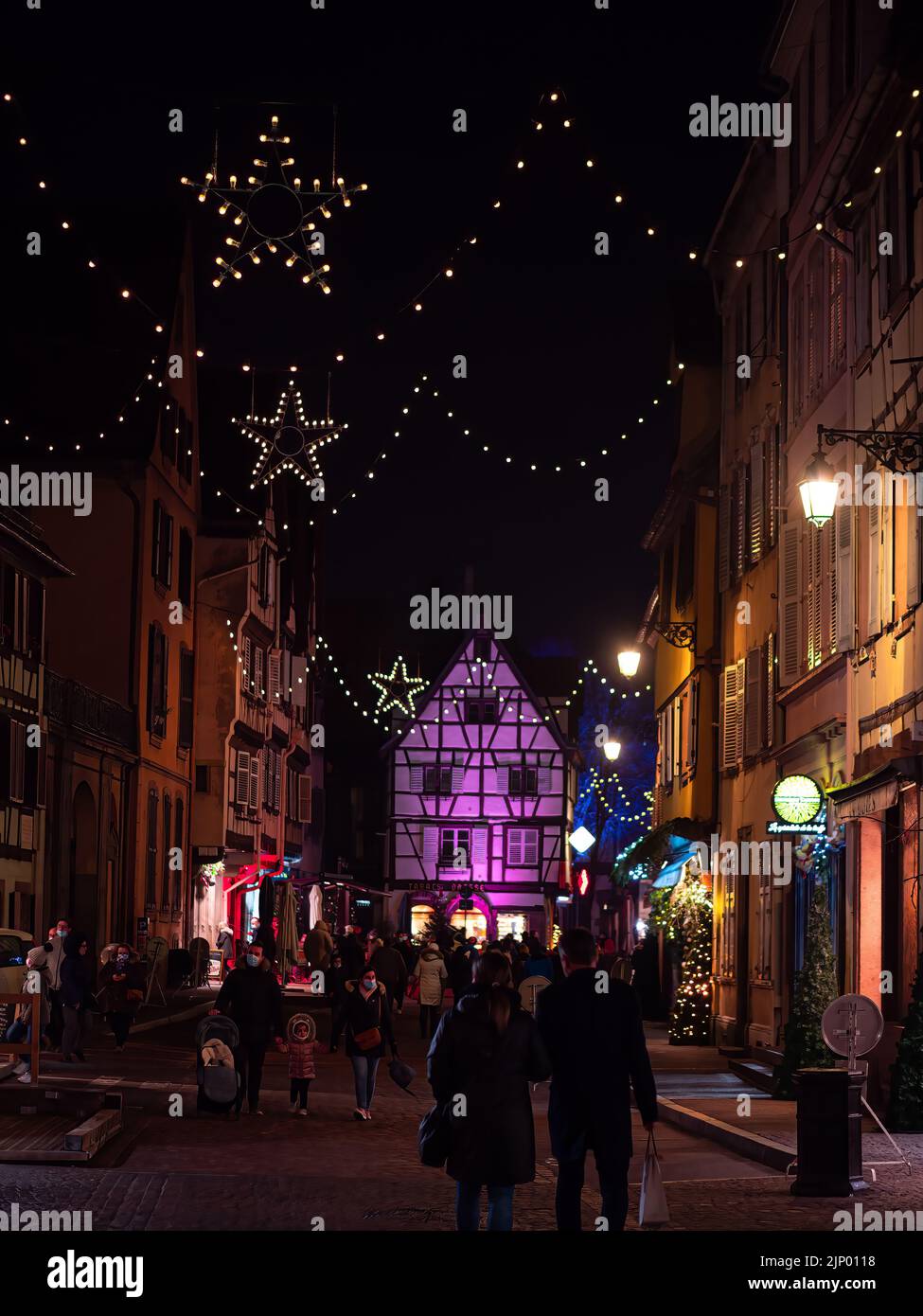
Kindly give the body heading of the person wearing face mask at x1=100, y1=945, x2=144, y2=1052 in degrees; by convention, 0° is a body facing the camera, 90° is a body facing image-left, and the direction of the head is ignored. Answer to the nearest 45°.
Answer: approximately 0°

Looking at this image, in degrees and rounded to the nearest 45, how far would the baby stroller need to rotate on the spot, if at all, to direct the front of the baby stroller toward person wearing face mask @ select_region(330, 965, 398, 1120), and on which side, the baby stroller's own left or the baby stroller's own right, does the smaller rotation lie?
approximately 90° to the baby stroller's own left

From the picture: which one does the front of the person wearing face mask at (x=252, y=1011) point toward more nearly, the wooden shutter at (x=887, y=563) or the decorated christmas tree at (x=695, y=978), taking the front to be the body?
the wooden shutter

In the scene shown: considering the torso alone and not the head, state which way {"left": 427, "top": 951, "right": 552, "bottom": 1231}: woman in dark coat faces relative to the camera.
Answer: away from the camera

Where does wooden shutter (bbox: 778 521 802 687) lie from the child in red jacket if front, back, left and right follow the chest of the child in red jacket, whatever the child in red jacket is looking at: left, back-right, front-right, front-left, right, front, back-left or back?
back-left

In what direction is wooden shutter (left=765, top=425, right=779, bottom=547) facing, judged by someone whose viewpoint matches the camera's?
facing to the left of the viewer

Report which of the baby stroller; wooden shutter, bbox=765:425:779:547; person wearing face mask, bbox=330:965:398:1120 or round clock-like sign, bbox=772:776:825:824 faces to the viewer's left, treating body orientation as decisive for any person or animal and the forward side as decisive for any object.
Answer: the wooden shutter
